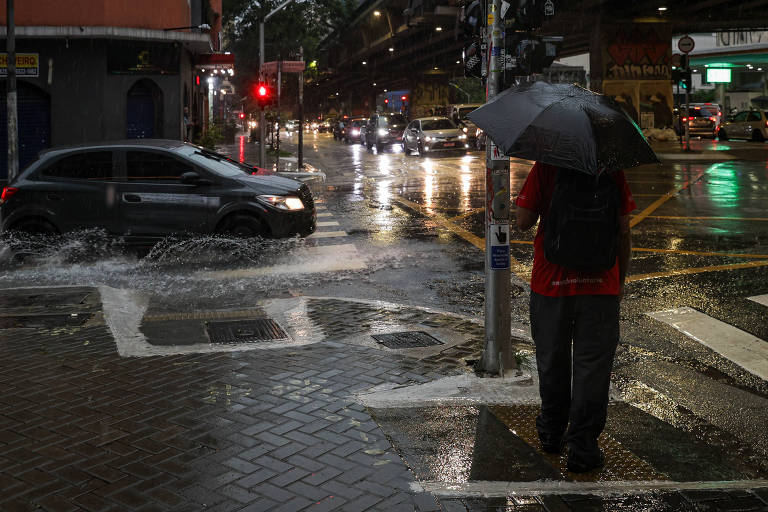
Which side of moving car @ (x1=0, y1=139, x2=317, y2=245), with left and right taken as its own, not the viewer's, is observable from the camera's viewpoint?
right

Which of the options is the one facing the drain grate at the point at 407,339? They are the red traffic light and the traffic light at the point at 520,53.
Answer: the red traffic light

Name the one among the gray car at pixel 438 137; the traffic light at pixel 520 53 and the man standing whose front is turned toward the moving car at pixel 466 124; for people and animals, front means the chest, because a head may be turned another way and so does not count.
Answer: the man standing

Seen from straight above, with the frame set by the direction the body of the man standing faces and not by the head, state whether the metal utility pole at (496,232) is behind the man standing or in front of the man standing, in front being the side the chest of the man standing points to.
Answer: in front

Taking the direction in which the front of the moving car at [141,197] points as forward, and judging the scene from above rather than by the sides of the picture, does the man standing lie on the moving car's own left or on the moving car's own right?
on the moving car's own right

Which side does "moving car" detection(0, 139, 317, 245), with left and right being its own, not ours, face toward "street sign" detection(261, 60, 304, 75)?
left

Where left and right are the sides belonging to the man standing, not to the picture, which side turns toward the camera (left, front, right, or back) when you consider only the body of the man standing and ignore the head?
back

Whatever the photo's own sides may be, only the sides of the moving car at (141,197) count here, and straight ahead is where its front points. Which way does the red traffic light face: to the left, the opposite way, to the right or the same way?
to the right

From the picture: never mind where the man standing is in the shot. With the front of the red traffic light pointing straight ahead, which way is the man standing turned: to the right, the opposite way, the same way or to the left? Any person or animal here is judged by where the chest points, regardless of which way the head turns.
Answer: the opposite way
